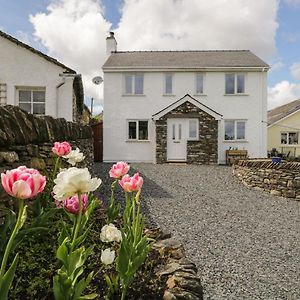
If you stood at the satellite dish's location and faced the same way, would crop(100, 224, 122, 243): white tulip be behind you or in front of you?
in front

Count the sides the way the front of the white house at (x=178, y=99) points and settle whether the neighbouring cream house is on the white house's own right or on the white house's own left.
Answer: on the white house's own left

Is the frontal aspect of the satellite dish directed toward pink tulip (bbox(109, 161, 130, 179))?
yes

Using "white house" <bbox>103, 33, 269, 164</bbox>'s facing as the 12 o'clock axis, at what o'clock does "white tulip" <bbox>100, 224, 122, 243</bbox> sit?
The white tulip is roughly at 12 o'clock from the white house.

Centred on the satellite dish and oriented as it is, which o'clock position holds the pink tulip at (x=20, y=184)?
The pink tulip is roughly at 12 o'clock from the satellite dish.

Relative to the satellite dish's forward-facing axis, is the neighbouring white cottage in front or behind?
in front

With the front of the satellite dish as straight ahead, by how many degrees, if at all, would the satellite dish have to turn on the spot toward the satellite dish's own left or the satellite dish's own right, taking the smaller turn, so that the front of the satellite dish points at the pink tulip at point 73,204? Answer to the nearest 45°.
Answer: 0° — it already faces it

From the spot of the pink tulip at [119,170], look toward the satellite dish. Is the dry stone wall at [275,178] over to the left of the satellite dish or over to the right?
right

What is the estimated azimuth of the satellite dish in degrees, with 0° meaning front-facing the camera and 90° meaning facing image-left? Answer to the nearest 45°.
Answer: approximately 0°

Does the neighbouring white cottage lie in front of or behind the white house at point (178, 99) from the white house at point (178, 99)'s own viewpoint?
in front

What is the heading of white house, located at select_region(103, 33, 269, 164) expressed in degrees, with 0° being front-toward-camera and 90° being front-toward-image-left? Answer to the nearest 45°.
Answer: approximately 0°

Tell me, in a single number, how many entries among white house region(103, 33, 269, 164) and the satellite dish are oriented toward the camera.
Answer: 2

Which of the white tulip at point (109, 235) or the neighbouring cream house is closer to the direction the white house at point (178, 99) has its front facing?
the white tulip
